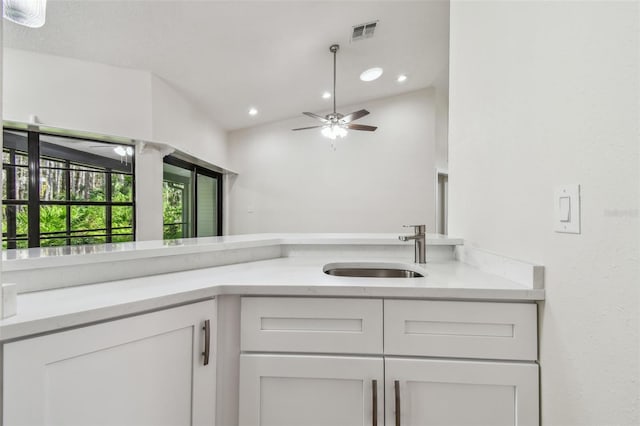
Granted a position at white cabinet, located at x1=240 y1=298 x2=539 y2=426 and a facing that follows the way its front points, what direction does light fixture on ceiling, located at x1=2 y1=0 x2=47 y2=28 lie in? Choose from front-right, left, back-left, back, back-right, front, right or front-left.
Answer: right

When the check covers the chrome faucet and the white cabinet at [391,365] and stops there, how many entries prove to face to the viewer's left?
1

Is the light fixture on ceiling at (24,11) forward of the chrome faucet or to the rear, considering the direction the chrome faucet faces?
forward

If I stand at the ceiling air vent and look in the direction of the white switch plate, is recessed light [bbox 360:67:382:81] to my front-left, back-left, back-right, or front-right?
back-left

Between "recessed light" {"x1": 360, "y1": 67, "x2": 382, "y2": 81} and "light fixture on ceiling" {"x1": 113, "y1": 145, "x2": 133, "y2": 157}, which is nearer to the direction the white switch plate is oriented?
the light fixture on ceiling

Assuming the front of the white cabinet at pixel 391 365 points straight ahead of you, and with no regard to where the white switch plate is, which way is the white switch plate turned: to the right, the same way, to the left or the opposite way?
to the right

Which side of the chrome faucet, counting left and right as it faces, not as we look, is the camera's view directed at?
left

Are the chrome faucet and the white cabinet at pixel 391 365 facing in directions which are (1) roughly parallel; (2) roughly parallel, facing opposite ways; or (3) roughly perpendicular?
roughly perpendicular

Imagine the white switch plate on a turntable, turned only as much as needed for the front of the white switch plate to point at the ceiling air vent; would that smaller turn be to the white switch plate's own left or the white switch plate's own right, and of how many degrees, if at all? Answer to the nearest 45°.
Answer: approximately 90° to the white switch plate's own right

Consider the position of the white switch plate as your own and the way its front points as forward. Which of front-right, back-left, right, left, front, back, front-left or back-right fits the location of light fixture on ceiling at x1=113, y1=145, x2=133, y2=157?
front-right

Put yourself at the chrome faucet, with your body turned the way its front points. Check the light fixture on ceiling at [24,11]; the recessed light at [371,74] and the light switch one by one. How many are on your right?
1
